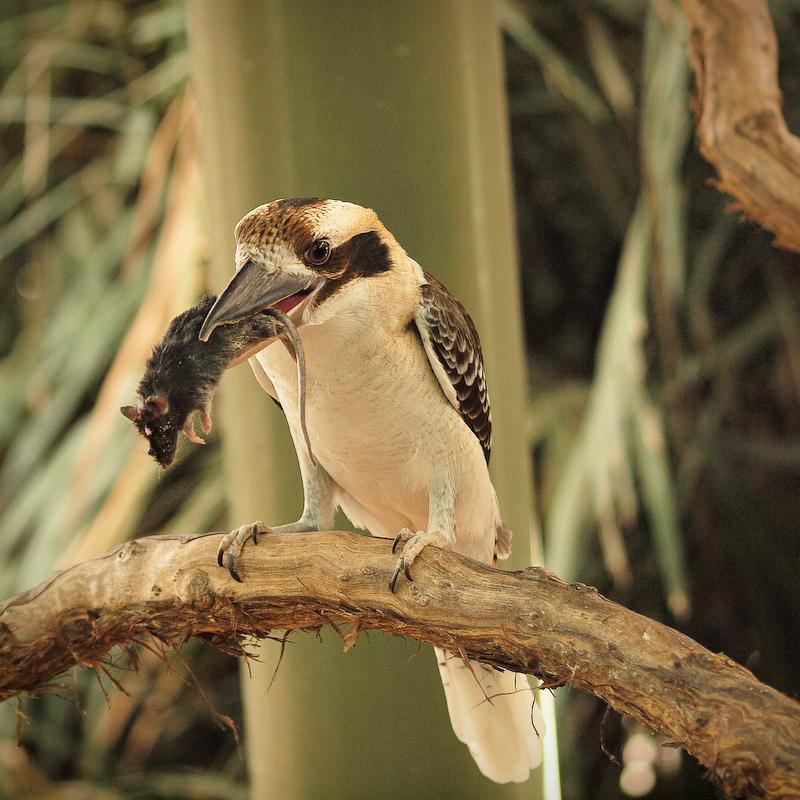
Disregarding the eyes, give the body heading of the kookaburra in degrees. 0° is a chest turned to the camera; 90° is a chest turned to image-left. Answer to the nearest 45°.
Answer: approximately 45°
